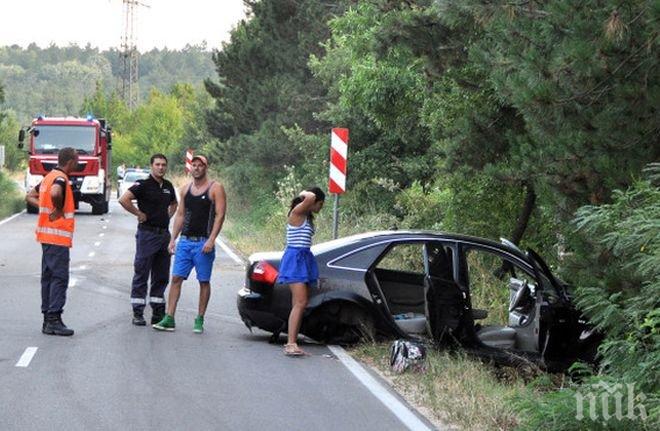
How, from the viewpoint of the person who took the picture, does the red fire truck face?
facing the viewer

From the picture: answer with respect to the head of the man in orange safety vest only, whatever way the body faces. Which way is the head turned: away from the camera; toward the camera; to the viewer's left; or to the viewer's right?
to the viewer's right

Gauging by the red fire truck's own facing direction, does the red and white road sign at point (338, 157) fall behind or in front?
in front

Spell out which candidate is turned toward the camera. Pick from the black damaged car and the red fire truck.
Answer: the red fire truck

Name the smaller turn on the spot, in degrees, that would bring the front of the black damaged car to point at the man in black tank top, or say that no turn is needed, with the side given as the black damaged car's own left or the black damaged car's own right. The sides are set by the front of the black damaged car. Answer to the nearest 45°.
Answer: approximately 180°

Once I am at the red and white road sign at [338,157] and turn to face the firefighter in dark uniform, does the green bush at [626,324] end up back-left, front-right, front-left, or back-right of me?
front-left

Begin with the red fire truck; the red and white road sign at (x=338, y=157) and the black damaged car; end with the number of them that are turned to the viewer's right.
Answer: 1

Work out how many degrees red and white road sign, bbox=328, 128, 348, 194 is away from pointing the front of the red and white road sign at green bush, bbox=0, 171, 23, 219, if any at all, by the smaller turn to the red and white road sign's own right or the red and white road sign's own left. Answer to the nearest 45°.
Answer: approximately 135° to the red and white road sign's own right

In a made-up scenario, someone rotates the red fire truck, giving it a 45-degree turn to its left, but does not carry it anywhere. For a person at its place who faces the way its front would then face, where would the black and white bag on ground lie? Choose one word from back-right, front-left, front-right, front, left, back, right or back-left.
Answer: front-right

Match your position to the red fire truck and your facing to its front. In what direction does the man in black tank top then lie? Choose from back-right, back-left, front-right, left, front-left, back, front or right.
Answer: front

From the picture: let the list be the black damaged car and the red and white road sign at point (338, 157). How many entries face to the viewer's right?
1

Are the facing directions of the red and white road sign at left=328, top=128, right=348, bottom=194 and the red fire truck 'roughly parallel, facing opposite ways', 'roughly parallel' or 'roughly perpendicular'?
roughly parallel

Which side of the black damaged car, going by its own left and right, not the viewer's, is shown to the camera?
right

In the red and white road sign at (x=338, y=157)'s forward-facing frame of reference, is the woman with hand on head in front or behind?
in front
